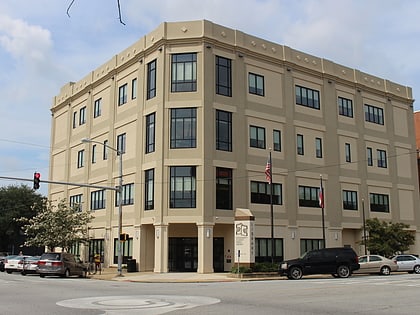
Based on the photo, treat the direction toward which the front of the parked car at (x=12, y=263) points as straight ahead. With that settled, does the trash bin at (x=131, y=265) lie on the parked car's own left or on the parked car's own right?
on the parked car's own right

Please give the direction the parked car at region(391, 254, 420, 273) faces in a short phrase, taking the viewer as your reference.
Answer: facing to the left of the viewer

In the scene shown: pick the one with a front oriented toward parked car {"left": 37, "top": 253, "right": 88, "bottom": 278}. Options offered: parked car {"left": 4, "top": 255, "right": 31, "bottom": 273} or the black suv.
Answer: the black suv

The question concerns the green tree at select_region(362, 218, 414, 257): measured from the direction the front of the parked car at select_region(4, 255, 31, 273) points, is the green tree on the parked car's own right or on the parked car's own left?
on the parked car's own right

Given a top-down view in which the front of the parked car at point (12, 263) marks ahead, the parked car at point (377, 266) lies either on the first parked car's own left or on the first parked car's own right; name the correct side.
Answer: on the first parked car's own right

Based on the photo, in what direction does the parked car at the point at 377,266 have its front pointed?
to the viewer's left

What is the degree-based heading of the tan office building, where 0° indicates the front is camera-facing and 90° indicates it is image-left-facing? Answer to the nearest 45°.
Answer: approximately 0°

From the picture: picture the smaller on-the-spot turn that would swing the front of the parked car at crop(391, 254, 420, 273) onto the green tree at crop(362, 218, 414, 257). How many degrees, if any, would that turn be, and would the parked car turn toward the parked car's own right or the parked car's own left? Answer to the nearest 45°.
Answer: approximately 90° to the parked car's own right

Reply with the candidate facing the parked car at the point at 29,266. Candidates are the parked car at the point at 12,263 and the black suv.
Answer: the black suv

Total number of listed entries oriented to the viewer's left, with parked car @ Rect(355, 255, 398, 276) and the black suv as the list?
2

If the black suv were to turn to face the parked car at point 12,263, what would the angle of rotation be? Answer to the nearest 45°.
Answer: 0° — it already faces it

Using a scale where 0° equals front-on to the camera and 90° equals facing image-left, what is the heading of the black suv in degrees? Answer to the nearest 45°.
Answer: approximately 90°
